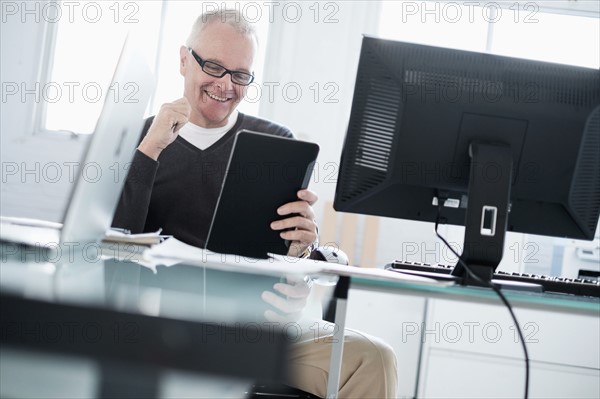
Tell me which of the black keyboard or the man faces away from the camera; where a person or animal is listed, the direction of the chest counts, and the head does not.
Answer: the black keyboard

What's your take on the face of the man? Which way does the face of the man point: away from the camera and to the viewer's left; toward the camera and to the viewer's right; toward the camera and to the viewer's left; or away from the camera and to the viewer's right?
toward the camera and to the viewer's right

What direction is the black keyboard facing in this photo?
away from the camera

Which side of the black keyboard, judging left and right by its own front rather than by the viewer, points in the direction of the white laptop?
left

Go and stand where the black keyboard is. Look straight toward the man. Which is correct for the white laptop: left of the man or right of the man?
left

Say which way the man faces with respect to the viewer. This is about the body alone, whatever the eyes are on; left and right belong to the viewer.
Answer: facing the viewer and to the right of the viewer

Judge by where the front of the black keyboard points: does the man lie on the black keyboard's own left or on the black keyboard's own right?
on the black keyboard's own left

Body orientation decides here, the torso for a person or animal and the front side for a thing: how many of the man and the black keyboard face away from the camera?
1

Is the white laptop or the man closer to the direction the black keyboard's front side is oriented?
the man

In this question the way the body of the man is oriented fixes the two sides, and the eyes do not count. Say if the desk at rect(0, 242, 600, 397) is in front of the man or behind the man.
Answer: in front
